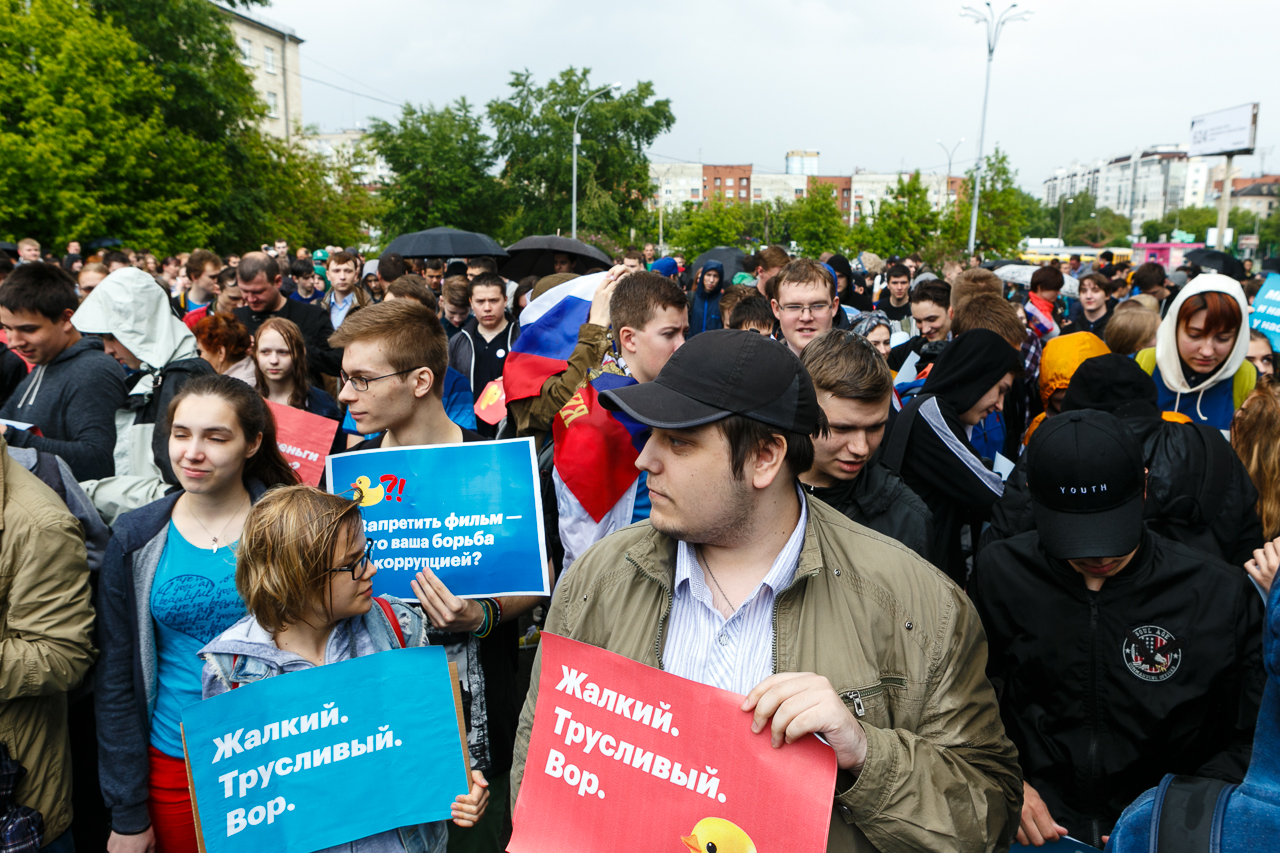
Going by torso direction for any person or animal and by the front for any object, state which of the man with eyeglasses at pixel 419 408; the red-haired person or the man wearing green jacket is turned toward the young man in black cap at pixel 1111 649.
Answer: the red-haired person

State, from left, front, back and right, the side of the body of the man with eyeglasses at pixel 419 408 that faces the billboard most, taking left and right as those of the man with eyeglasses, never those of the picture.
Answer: back

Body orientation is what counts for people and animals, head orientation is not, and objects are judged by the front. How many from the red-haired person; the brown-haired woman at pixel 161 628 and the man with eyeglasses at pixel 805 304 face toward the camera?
3

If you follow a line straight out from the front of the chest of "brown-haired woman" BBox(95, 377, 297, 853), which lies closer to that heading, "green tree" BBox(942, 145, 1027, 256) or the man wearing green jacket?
the man wearing green jacket

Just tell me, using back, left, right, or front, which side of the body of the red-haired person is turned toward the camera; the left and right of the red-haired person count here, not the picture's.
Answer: front

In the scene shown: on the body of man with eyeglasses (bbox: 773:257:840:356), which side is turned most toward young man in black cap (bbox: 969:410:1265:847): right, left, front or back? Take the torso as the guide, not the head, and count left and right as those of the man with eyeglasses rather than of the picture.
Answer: front

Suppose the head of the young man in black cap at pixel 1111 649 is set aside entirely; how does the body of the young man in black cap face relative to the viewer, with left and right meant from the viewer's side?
facing the viewer

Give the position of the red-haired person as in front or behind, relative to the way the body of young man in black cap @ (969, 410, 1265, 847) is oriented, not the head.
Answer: behind

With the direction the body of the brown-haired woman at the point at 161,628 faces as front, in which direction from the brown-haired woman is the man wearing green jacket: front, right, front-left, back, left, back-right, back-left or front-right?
front-left

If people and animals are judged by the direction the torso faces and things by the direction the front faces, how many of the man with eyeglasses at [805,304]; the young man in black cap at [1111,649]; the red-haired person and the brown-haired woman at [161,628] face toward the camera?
4

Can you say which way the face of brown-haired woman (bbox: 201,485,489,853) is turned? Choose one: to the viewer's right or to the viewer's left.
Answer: to the viewer's right

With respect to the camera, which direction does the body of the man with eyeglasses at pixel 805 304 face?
toward the camera

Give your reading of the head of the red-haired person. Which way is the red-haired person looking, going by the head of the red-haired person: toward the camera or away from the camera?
toward the camera

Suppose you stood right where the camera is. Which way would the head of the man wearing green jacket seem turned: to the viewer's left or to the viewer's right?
to the viewer's left

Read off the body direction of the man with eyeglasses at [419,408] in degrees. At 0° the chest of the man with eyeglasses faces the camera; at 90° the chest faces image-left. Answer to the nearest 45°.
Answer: approximately 45°

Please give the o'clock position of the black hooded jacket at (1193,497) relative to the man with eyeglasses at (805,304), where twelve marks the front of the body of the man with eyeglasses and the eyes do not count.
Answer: The black hooded jacket is roughly at 11 o'clock from the man with eyeglasses.
